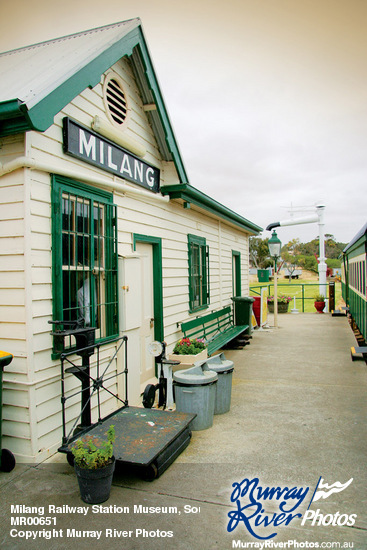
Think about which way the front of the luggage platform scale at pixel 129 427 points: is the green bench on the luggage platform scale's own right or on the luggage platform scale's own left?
on the luggage platform scale's own left

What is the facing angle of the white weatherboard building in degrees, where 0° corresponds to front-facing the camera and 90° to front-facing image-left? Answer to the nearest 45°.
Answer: approximately 315°

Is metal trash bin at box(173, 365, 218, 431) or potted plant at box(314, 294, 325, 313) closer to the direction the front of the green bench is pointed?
the metal trash bin

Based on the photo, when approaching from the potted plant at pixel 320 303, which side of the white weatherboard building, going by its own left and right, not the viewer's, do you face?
left

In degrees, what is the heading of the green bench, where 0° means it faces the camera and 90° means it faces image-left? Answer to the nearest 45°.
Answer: approximately 315°

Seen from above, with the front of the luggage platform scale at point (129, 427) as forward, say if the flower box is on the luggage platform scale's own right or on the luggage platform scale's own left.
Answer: on the luggage platform scale's own left
